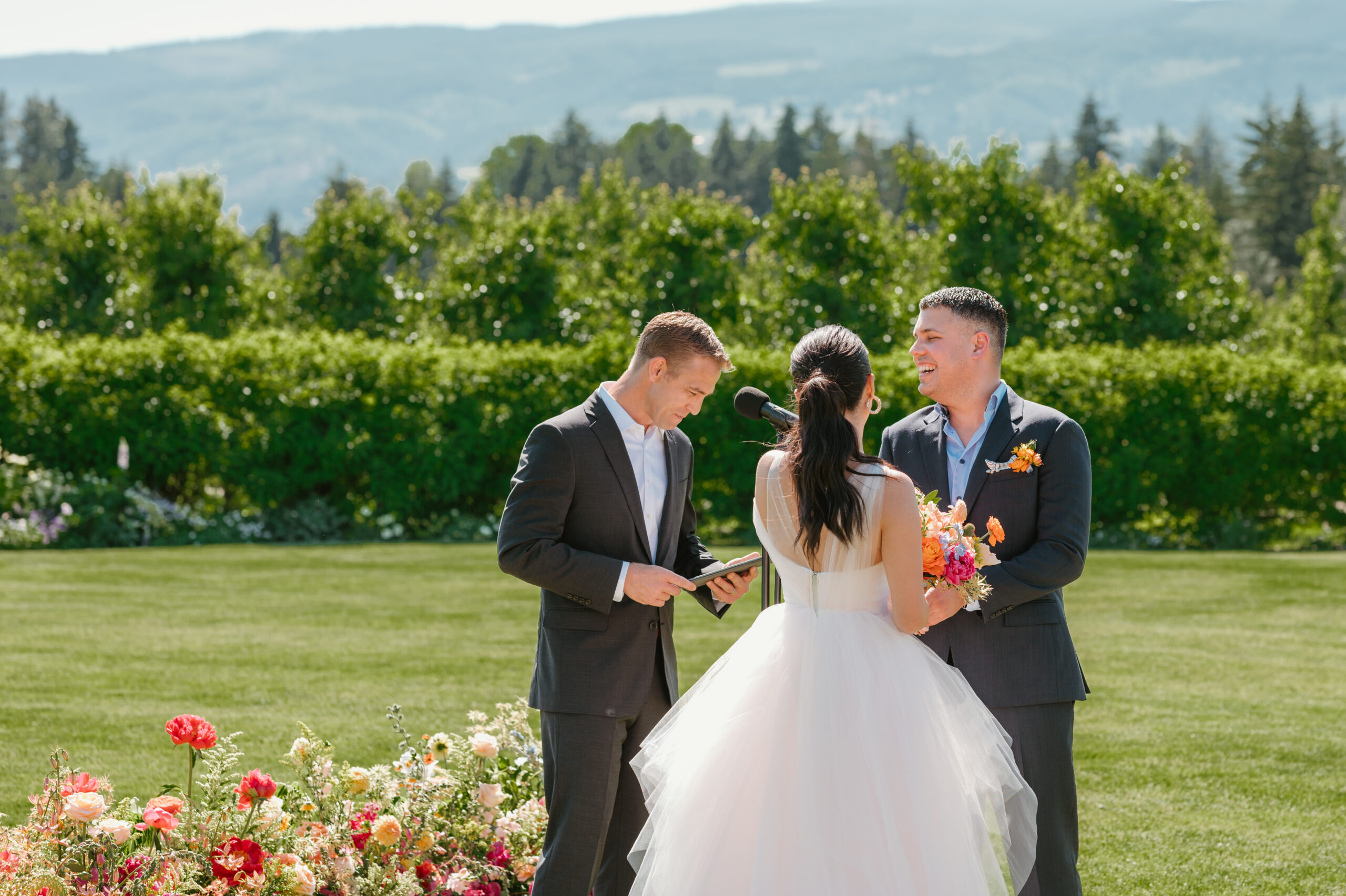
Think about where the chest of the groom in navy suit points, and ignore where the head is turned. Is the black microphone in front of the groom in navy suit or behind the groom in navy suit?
in front

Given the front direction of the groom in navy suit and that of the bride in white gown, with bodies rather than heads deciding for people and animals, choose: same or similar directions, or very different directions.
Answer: very different directions

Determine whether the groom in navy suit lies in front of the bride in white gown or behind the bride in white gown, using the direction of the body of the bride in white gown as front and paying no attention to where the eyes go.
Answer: in front

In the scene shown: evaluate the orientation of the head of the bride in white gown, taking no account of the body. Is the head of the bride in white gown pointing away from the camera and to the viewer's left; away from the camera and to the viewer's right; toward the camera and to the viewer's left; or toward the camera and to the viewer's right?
away from the camera and to the viewer's right

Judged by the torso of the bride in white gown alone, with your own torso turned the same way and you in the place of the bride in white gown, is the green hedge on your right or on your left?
on your left

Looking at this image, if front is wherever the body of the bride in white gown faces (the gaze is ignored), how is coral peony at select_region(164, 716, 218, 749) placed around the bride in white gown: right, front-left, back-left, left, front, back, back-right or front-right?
back-left

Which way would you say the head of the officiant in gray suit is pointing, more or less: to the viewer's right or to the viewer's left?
to the viewer's right

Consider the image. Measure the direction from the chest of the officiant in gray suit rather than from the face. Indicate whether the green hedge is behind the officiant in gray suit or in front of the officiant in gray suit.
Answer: behind

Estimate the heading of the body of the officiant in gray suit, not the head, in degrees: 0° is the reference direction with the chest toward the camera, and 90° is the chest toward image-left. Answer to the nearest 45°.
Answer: approximately 315°

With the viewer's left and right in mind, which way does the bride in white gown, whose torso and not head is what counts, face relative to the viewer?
facing away from the viewer and to the right of the viewer

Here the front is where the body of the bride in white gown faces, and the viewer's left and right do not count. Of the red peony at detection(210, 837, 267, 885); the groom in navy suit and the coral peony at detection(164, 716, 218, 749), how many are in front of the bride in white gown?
1
